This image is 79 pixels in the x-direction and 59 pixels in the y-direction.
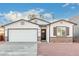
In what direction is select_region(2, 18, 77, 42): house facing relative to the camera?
toward the camera
